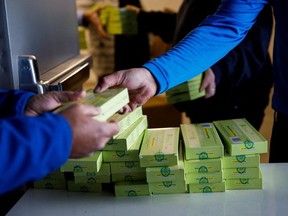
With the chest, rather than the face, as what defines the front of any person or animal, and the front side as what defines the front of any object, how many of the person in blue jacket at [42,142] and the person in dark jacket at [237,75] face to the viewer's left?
1

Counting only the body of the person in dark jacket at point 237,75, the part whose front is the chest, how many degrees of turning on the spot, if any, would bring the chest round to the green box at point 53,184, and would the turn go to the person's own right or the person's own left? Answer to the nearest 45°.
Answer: approximately 45° to the person's own left

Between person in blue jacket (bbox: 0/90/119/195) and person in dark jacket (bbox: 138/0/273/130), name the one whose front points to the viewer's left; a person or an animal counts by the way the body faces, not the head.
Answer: person in dark jacket (bbox: 138/0/273/130)

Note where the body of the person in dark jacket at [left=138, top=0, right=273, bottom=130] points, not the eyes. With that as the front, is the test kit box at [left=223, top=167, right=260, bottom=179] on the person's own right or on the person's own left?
on the person's own left

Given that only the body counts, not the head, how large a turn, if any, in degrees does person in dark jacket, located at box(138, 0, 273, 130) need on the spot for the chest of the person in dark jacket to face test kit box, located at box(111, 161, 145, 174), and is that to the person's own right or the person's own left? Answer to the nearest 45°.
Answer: approximately 90° to the person's own left

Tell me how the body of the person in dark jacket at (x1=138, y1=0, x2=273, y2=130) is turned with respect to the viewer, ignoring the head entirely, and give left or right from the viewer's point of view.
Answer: facing to the left of the viewer

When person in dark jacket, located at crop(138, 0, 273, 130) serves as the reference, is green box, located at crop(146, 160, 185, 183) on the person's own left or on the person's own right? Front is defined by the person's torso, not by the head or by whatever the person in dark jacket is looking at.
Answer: on the person's own left

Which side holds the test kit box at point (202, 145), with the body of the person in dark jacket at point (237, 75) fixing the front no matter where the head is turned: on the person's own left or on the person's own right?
on the person's own left

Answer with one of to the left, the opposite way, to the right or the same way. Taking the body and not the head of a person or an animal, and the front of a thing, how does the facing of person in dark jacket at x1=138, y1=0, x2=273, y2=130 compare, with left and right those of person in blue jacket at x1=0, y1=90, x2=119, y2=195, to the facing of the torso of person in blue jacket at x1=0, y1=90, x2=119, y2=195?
the opposite way

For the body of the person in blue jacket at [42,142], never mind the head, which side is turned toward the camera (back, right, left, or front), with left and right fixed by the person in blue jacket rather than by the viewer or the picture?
right

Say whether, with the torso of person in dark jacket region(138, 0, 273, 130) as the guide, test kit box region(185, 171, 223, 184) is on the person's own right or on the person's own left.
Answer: on the person's own left
